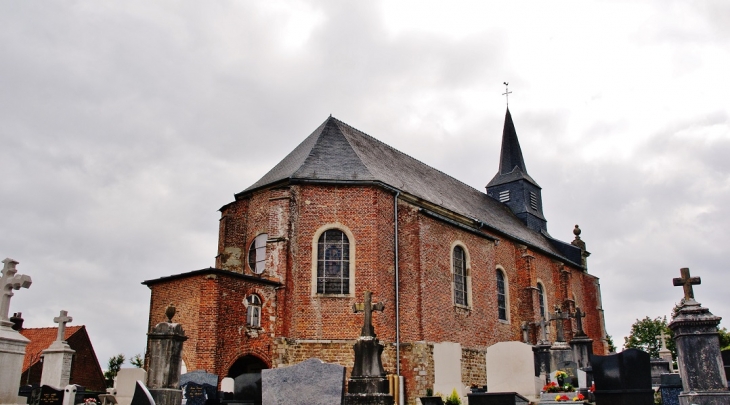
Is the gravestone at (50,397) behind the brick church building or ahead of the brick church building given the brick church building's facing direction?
behind

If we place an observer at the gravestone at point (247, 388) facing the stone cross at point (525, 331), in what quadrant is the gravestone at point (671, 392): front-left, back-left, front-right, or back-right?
front-right

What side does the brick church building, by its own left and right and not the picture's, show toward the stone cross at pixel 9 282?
back

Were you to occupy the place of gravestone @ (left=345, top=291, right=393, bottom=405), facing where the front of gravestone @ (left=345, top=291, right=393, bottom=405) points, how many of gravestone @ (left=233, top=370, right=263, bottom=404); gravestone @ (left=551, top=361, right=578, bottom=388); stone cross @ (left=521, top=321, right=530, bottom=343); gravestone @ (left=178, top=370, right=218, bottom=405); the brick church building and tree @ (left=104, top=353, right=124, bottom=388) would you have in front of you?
0

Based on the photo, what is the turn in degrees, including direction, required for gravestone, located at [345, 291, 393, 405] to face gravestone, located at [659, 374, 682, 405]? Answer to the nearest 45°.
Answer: approximately 90° to its left

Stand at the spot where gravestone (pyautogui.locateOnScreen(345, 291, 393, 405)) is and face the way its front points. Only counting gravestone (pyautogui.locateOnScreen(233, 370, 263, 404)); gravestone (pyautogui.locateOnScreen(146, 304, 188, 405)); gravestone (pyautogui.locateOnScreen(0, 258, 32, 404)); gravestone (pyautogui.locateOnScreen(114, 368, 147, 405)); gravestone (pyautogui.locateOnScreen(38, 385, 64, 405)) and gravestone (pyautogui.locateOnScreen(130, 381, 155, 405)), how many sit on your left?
0

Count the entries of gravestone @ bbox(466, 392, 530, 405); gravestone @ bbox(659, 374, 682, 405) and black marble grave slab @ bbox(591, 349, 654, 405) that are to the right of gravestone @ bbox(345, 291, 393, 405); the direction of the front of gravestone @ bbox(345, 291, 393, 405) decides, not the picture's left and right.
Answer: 0

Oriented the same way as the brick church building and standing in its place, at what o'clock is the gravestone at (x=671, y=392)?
The gravestone is roughly at 3 o'clock from the brick church building.

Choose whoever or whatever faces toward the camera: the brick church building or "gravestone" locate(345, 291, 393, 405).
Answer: the gravestone

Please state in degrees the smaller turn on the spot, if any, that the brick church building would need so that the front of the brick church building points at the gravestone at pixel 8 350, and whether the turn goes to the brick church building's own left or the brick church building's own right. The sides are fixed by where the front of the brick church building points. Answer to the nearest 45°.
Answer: approximately 180°

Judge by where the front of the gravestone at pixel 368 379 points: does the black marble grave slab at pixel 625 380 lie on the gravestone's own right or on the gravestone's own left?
on the gravestone's own left

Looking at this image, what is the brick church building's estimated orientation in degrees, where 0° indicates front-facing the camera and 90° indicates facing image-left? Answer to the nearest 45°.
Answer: approximately 225°

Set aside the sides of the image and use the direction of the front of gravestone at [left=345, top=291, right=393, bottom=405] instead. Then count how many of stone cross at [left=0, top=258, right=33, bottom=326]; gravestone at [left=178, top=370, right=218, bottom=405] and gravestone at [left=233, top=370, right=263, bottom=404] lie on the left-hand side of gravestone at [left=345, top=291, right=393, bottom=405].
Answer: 0

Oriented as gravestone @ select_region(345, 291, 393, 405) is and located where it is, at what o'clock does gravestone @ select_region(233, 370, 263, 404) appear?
gravestone @ select_region(233, 370, 263, 404) is roughly at 4 o'clock from gravestone @ select_region(345, 291, 393, 405).

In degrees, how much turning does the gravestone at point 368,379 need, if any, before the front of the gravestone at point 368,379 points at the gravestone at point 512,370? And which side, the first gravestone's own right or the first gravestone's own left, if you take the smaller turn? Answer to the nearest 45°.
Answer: approximately 135° to the first gravestone's own left

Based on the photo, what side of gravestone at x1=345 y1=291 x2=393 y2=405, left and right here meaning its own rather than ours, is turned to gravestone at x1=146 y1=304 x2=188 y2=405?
right

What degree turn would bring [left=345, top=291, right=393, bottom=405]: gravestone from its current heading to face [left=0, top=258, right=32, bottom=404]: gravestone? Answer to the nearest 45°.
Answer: approximately 45° to its right

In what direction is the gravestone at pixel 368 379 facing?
toward the camera

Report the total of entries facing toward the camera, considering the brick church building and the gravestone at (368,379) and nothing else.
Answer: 1
